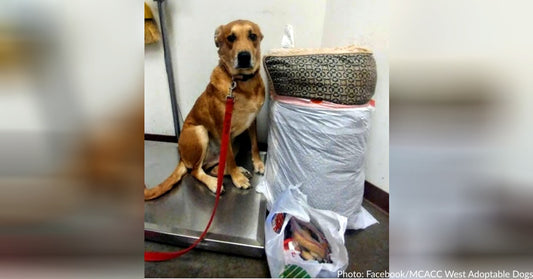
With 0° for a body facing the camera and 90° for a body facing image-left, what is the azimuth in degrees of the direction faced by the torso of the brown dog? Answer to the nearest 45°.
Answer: approximately 315°
